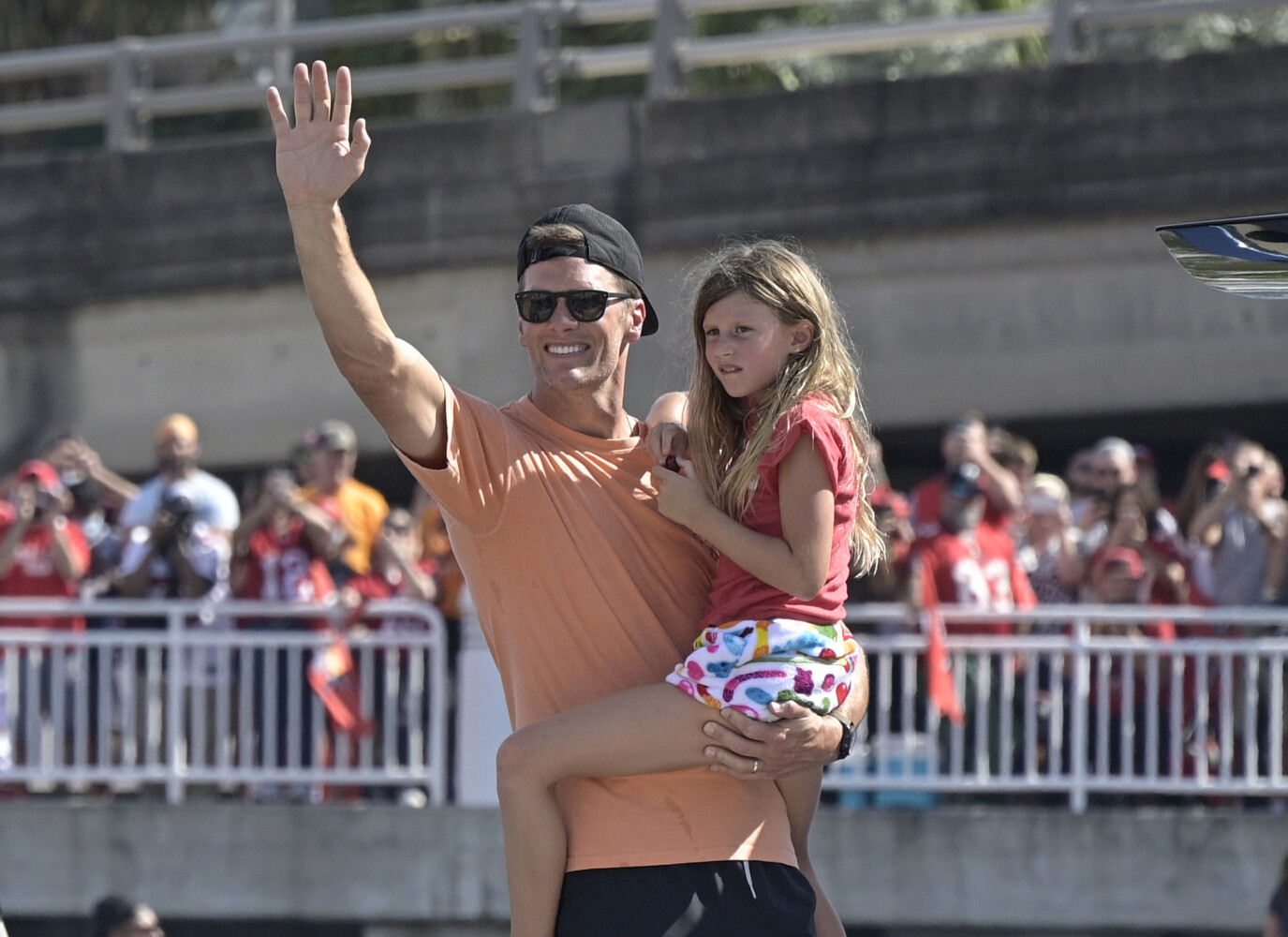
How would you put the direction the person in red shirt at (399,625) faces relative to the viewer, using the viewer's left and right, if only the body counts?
facing the viewer

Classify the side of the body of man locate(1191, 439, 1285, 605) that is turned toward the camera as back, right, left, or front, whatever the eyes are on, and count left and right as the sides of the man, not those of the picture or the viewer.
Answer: front

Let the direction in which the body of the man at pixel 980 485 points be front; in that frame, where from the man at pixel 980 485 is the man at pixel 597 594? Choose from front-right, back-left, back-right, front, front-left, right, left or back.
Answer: front

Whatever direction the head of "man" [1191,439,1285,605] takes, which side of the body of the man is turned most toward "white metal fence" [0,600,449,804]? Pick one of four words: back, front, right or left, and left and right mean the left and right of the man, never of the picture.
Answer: right

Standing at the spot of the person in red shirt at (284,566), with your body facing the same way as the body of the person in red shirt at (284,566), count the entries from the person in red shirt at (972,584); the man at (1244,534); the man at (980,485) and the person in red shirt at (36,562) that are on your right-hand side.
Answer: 1

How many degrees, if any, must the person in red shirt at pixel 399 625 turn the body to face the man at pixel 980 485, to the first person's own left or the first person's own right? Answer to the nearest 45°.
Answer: approximately 90° to the first person's own left

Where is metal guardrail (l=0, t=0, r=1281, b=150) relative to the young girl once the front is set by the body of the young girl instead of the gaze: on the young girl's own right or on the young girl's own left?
on the young girl's own right

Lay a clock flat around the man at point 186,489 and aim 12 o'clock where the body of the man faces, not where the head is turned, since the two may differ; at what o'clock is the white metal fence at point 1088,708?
The white metal fence is roughly at 10 o'clock from the man.

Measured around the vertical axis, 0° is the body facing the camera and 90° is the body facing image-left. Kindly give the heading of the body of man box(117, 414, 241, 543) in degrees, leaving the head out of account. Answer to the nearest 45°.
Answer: approximately 0°
